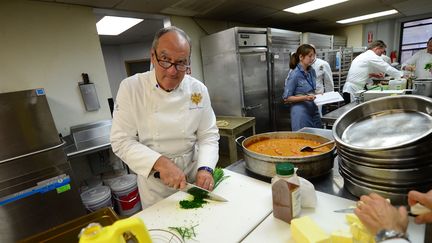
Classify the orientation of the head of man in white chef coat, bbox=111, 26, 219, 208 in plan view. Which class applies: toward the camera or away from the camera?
toward the camera

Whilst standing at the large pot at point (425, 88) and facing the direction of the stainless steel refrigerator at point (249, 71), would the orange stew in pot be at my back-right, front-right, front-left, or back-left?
front-left

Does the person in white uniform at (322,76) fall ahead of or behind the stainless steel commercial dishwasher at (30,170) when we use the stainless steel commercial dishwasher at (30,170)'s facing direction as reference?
ahead

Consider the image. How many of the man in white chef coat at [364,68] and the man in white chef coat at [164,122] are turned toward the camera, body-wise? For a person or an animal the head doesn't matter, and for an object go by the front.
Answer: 1

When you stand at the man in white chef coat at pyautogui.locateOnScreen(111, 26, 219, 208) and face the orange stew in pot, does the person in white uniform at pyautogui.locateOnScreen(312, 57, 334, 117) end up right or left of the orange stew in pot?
left

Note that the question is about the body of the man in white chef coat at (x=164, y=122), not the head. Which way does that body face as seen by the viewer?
toward the camera

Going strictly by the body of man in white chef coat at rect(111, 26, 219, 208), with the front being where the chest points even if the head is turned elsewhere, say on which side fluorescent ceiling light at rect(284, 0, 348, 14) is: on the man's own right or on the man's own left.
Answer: on the man's own left

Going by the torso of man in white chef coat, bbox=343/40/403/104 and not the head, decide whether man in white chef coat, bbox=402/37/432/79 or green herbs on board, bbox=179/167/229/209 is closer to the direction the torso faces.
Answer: the man in white chef coat

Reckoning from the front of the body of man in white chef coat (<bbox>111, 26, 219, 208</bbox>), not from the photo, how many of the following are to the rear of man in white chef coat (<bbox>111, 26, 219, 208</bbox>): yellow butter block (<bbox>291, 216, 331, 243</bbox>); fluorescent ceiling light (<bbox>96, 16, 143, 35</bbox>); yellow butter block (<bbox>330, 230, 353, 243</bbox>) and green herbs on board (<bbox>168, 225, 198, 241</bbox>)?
1

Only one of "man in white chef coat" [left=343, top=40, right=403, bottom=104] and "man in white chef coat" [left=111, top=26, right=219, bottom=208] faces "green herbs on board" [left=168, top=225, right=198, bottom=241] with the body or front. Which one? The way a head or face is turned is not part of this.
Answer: "man in white chef coat" [left=111, top=26, right=219, bottom=208]

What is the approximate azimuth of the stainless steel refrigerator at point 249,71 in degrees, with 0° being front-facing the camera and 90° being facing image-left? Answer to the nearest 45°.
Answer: approximately 315°

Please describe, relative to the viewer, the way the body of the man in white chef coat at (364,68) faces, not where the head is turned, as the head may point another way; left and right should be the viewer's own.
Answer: facing to the right of the viewer

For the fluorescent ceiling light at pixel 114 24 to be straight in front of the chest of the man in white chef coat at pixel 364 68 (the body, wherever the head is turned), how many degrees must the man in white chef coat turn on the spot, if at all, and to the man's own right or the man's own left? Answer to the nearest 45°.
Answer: approximately 135° to the man's own right
